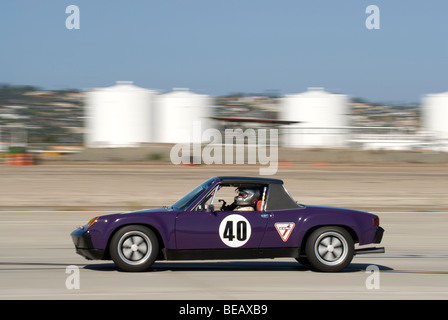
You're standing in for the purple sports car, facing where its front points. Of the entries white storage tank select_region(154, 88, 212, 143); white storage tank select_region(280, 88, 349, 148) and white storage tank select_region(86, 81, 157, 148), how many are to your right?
3

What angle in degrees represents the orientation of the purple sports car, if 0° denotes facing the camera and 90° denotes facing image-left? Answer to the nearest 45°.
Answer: approximately 90°

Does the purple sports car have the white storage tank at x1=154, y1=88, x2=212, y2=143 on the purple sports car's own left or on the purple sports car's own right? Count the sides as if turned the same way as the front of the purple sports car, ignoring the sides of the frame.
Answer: on the purple sports car's own right

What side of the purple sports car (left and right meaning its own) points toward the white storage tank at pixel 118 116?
right

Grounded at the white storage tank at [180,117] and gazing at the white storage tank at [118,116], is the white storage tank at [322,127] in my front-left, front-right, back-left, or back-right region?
back-left

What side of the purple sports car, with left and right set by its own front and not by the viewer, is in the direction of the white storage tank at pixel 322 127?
right

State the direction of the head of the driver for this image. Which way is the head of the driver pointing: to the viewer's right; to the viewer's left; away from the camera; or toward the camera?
to the viewer's left
